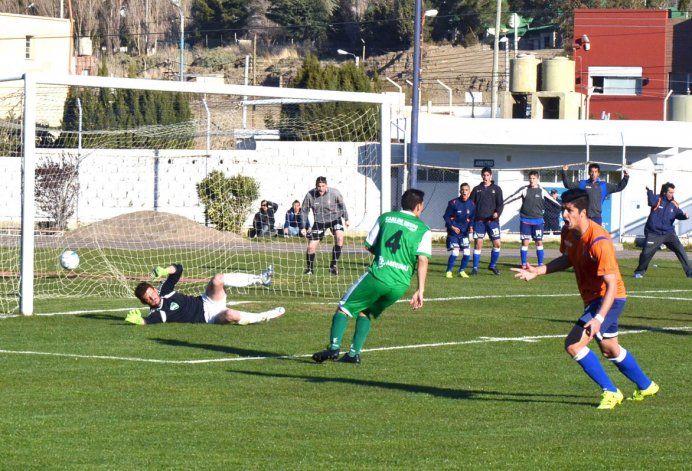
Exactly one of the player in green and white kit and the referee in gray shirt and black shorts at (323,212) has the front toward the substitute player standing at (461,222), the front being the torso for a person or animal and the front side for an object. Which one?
the player in green and white kit

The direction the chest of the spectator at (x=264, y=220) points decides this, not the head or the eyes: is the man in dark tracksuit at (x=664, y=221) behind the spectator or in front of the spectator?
in front

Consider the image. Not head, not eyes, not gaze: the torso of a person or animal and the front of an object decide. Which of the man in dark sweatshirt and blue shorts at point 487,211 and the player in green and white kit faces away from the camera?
the player in green and white kit

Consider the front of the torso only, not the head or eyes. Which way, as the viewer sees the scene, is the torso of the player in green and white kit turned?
away from the camera

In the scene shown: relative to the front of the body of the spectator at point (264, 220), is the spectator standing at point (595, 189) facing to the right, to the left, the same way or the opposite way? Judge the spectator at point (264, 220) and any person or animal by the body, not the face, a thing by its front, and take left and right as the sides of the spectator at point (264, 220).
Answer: the same way

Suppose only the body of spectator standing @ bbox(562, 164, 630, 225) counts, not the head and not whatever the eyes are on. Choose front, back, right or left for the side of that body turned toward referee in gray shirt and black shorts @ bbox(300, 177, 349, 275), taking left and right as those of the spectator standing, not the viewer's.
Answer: right

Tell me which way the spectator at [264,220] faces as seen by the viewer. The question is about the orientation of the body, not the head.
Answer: toward the camera

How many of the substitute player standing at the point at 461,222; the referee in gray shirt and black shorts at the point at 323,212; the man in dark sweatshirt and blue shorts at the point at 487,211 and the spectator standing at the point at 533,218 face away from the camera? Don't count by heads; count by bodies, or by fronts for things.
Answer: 0

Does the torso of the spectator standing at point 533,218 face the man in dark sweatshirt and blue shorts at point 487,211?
no

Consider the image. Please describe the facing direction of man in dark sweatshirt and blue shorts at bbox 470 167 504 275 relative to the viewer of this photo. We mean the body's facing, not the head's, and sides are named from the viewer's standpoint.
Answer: facing the viewer

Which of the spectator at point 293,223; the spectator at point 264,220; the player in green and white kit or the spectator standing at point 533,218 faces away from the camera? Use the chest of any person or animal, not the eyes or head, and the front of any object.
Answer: the player in green and white kit

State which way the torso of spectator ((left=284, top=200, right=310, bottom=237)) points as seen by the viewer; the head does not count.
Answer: toward the camera

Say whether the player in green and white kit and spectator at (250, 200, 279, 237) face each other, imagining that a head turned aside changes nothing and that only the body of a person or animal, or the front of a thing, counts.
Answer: yes

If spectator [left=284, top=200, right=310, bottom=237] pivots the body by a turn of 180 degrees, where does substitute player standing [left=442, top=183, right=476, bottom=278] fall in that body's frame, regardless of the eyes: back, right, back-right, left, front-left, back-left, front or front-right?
back-right
